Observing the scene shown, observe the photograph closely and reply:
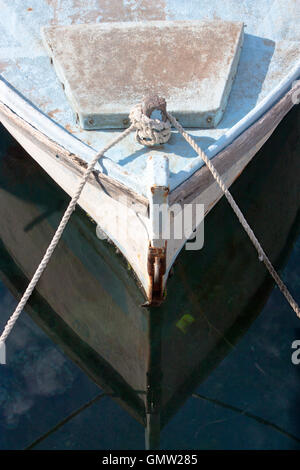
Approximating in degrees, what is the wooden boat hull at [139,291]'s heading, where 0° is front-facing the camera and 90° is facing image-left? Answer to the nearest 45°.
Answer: approximately 0°
